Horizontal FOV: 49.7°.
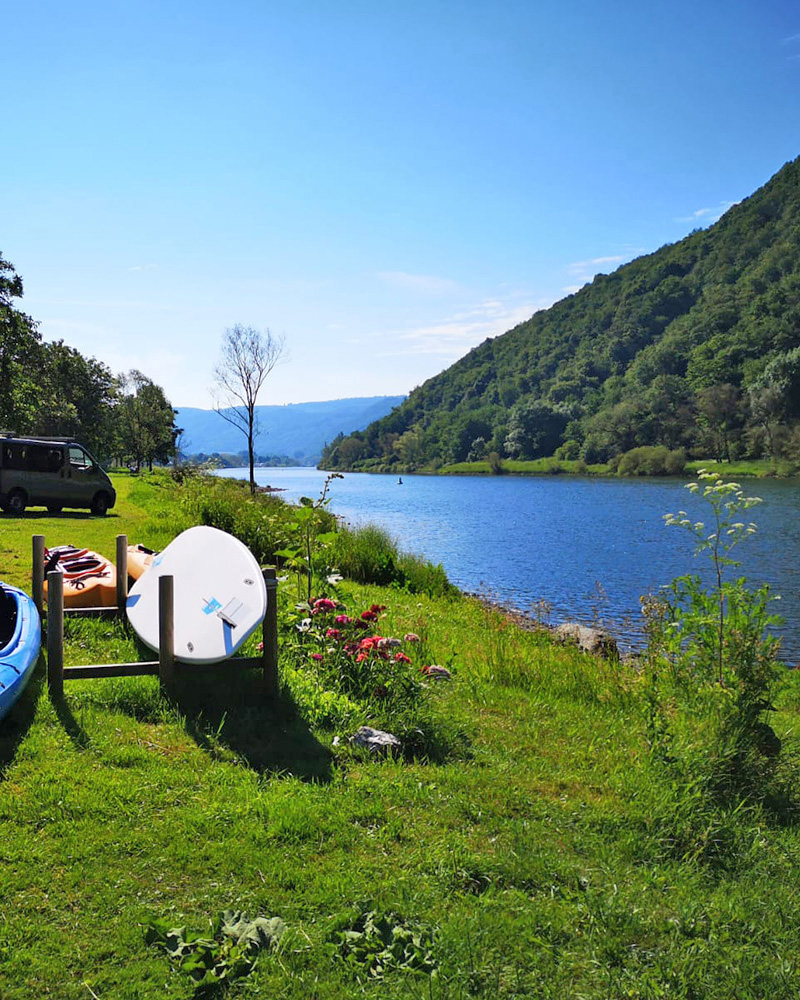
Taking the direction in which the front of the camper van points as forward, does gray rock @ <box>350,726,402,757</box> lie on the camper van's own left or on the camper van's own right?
on the camper van's own right

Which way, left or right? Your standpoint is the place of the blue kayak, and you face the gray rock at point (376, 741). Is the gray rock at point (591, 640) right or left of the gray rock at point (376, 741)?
left

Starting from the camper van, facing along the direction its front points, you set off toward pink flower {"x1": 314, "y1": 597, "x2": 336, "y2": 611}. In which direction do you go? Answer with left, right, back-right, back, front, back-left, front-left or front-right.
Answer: right

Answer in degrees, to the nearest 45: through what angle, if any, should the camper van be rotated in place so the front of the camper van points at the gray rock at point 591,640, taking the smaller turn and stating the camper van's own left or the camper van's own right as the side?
approximately 45° to the camper van's own right

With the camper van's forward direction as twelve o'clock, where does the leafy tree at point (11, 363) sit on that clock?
The leafy tree is roughly at 9 o'clock from the camper van.

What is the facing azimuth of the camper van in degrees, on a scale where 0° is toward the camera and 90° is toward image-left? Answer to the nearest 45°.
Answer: approximately 270°

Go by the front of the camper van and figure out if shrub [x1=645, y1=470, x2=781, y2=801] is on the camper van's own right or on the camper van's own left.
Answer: on the camper van's own right

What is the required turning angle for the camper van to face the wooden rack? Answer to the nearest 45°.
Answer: approximately 90° to its right

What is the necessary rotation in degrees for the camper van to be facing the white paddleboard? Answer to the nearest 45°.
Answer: approximately 90° to its right

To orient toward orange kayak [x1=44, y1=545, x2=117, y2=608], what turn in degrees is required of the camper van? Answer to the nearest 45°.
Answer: approximately 90° to its right
